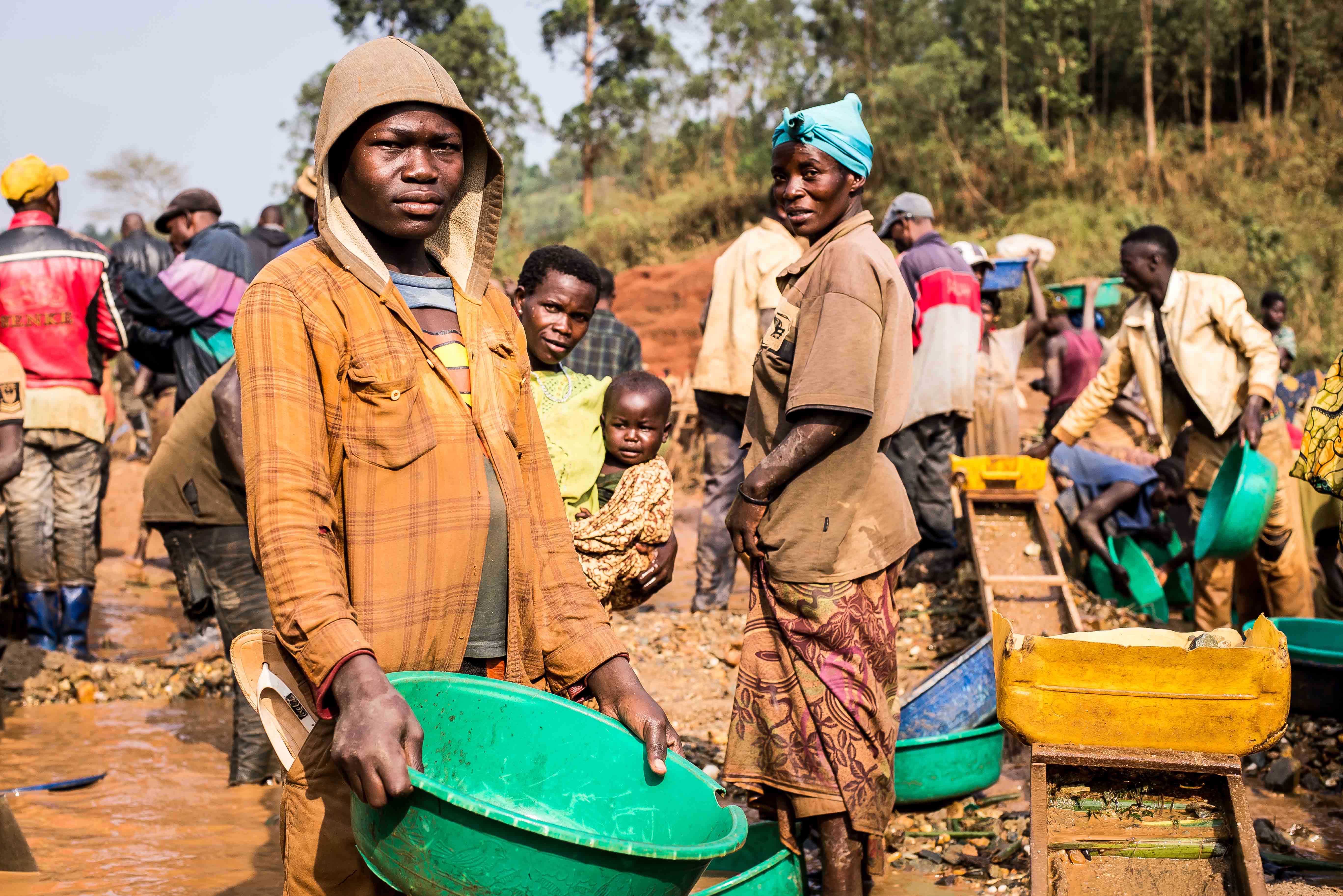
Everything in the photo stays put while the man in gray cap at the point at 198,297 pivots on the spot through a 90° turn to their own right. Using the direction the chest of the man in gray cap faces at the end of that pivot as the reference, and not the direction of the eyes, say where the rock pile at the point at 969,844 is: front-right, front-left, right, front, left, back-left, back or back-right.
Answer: back-right

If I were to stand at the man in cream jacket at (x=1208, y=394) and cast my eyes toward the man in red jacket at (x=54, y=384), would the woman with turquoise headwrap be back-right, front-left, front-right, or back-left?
front-left

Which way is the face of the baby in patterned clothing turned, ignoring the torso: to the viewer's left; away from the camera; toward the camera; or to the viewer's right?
toward the camera

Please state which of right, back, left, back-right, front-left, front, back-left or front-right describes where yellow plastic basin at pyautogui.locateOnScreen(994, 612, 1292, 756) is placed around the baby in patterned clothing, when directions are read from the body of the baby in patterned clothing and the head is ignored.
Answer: left

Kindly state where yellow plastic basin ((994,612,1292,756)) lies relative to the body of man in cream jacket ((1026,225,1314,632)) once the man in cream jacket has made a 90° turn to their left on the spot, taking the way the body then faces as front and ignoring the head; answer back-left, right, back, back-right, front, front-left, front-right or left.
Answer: front-right

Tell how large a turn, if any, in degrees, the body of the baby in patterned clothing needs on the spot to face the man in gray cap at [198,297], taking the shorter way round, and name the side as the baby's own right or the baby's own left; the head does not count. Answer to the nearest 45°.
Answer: approximately 90° to the baby's own right

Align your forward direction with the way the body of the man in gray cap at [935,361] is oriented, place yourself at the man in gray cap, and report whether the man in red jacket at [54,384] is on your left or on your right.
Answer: on your left

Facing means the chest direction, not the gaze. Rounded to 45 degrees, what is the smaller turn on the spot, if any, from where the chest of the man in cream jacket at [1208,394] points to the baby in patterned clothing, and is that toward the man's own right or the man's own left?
0° — they already face them

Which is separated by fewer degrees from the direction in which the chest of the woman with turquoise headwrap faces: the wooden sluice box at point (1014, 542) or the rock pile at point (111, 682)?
the rock pile

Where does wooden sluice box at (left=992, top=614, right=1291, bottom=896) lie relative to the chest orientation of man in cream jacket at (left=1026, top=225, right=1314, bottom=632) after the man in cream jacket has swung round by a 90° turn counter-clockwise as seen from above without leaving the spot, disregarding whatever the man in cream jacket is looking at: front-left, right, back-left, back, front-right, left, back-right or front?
front-right

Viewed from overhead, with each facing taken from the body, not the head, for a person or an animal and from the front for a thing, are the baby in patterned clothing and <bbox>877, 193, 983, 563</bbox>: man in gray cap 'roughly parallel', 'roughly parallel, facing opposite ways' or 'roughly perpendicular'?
roughly perpendicular

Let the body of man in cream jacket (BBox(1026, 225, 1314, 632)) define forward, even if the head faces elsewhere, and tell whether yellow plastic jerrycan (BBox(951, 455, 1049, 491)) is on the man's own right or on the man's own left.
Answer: on the man's own right
